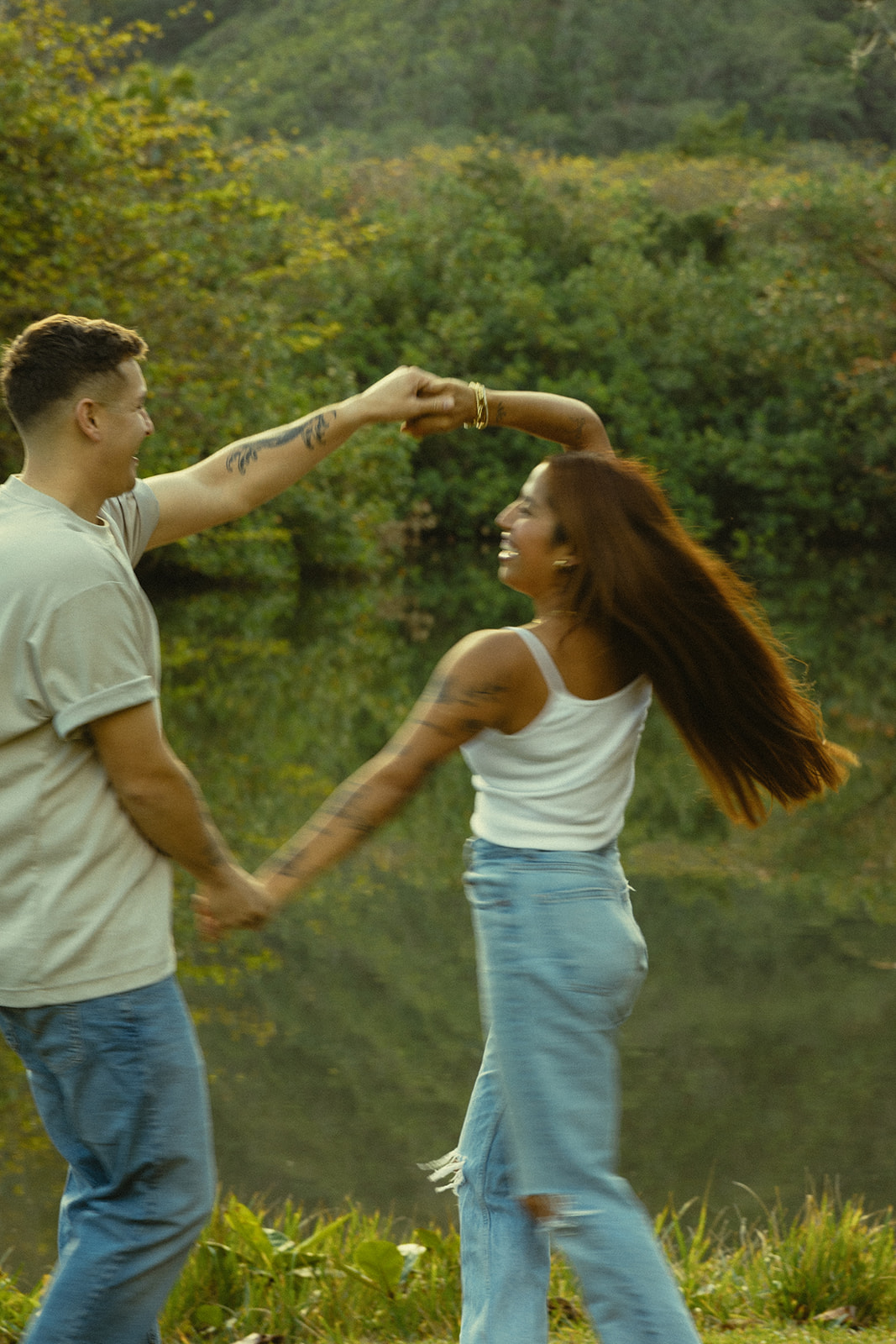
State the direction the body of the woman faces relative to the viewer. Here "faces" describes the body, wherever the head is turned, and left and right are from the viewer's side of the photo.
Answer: facing away from the viewer and to the left of the viewer

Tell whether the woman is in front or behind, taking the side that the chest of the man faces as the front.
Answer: in front

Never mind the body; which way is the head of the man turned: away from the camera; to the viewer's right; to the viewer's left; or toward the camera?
to the viewer's right

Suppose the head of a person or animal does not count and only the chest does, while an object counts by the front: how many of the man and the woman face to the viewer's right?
1

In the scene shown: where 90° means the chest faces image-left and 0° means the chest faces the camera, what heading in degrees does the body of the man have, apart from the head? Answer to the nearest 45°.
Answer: approximately 270°

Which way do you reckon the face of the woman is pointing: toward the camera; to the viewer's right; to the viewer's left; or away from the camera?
to the viewer's left

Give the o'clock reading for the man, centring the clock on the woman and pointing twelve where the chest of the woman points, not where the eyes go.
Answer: The man is roughly at 10 o'clock from the woman.
